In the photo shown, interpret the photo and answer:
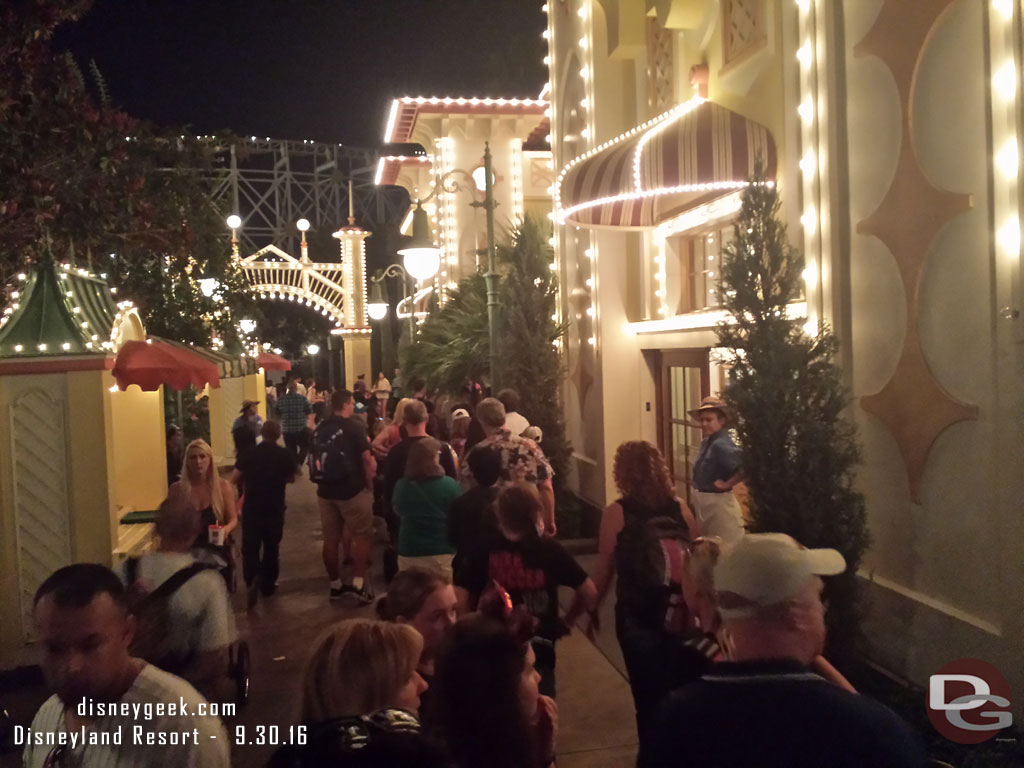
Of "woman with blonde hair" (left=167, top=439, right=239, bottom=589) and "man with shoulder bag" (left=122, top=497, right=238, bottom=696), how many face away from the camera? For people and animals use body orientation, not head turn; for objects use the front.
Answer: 1

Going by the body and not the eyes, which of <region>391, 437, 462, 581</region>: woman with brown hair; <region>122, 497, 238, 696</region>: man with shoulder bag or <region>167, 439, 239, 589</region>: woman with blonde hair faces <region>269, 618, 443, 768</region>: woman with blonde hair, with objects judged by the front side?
<region>167, 439, 239, 589</region>: woman with blonde hair

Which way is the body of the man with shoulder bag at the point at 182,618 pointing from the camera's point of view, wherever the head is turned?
away from the camera

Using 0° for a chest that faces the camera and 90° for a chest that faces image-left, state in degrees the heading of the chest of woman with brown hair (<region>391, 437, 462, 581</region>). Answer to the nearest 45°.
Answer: approximately 180°

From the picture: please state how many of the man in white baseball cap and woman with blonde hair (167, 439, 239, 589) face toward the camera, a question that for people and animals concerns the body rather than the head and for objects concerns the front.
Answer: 1

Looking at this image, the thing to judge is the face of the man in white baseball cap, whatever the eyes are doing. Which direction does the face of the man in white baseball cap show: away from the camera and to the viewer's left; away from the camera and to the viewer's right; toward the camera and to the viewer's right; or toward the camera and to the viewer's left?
away from the camera and to the viewer's right

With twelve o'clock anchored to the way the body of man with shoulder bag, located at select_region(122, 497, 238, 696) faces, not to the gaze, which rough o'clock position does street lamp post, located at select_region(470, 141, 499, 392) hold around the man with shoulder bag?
The street lamp post is roughly at 1 o'clock from the man with shoulder bag.

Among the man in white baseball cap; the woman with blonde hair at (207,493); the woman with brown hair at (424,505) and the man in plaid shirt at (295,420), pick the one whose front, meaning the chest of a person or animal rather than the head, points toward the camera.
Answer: the woman with blonde hair at (207,493)

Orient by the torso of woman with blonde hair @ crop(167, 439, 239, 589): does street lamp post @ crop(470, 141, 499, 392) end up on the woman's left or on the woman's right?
on the woman's left

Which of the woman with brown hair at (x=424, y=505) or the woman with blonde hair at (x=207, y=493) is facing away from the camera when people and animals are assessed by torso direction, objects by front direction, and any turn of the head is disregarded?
the woman with brown hair at (x=424, y=505)

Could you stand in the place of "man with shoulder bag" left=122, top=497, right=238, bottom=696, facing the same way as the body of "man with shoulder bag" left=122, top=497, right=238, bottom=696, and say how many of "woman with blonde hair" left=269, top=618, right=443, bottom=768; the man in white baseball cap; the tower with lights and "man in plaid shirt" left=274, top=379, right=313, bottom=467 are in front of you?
2

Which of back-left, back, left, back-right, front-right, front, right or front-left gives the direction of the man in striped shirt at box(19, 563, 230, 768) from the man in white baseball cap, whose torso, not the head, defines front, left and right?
back-left

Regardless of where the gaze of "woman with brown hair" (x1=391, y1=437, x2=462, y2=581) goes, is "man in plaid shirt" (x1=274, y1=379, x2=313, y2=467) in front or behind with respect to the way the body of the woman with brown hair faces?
in front

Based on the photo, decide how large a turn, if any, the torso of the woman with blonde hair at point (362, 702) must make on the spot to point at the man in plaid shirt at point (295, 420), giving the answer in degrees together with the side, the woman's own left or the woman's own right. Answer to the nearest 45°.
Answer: approximately 45° to the woman's own left

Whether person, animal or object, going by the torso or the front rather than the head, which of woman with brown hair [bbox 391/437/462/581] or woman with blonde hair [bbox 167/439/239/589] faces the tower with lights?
woman with brown hair [bbox 391/437/462/581]
